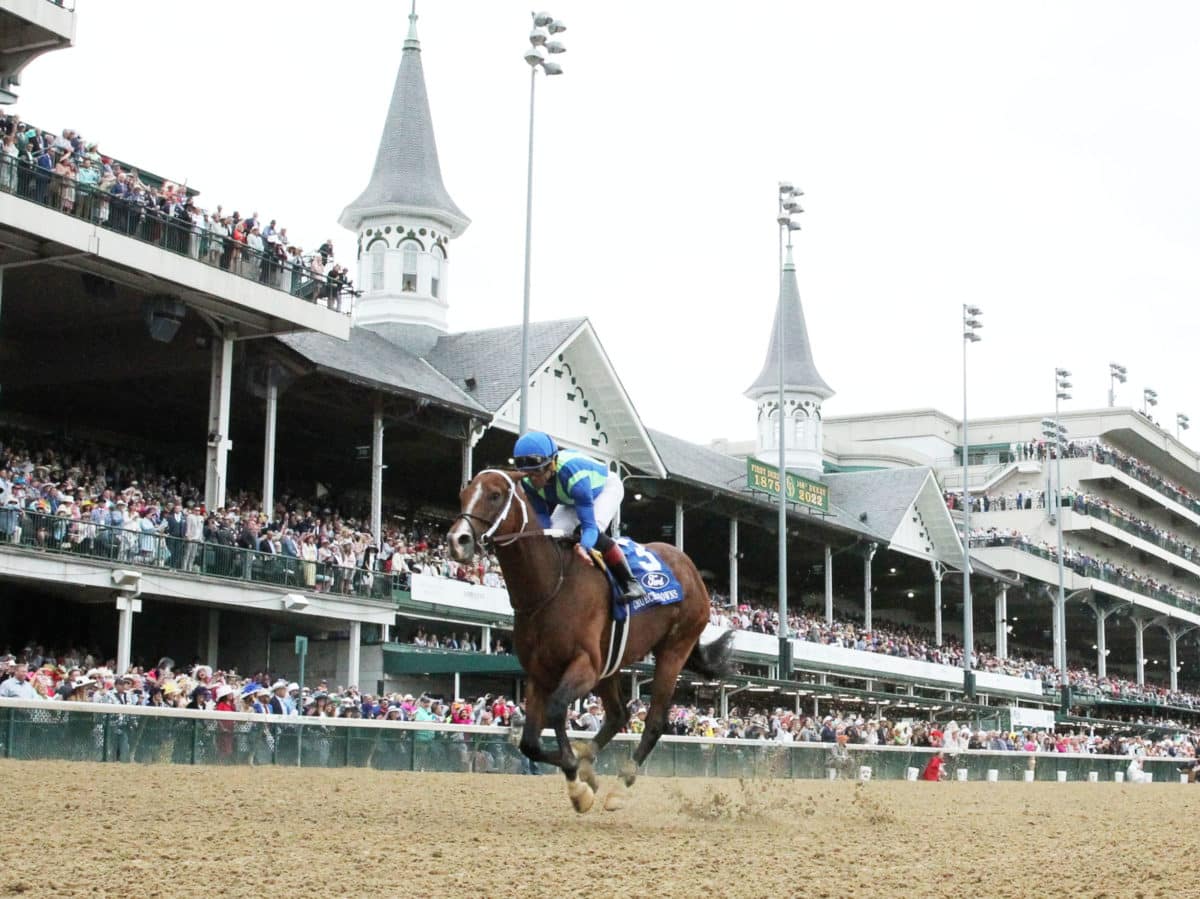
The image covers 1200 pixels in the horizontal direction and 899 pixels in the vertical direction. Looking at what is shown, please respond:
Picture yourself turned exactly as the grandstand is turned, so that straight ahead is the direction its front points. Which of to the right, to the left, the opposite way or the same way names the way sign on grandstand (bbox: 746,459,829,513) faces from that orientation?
the same way

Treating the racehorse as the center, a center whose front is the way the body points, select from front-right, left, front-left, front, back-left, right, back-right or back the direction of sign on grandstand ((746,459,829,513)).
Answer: back-right

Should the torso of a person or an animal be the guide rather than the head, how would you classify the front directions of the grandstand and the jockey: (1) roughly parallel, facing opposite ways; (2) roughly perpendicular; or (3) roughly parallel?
roughly perpendicular

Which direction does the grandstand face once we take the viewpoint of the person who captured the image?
facing the viewer and to the right of the viewer

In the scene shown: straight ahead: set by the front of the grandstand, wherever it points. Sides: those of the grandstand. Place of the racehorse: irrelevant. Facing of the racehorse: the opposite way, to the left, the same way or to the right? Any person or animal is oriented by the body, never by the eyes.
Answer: to the right

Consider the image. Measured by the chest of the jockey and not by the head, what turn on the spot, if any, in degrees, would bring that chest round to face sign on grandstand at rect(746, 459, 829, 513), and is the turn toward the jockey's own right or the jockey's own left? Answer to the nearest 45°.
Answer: approximately 135° to the jockey's own right

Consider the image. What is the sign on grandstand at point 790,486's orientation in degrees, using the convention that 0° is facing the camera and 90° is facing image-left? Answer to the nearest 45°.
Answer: approximately 315°

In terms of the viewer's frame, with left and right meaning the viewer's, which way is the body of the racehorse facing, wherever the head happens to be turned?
facing the viewer and to the left of the viewer

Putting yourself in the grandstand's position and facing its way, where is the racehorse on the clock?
The racehorse is roughly at 1 o'clock from the grandstand.

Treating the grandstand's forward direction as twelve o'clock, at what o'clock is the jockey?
The jockey is roughly at 1 o'clock from the grandstand.

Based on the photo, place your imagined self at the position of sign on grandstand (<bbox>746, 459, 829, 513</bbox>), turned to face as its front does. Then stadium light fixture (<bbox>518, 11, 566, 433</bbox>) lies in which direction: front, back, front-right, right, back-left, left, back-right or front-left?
front-right
